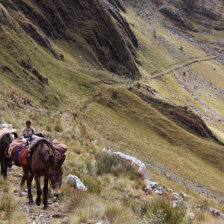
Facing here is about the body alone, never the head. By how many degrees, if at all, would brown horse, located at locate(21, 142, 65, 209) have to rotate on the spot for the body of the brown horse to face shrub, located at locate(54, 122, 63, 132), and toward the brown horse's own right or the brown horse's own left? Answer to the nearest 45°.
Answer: approximately 135° to the brown horse's own left

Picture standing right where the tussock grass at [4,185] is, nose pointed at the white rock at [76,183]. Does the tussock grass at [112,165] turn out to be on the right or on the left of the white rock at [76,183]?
left

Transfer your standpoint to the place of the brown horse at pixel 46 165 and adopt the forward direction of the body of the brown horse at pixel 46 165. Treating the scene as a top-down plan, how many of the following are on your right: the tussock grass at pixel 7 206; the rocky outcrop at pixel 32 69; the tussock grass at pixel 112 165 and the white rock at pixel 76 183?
1

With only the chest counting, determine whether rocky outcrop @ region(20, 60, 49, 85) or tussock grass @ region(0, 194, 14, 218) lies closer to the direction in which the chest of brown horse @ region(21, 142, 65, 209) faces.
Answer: the tussock grass

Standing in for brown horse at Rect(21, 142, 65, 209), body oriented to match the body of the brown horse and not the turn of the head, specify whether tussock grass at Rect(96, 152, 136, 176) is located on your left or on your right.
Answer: on your left

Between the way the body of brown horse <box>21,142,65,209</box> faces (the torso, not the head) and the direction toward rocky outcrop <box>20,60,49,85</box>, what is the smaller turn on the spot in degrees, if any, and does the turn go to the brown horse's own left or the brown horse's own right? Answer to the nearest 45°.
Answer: approximately 135° to the brown horse's own left
